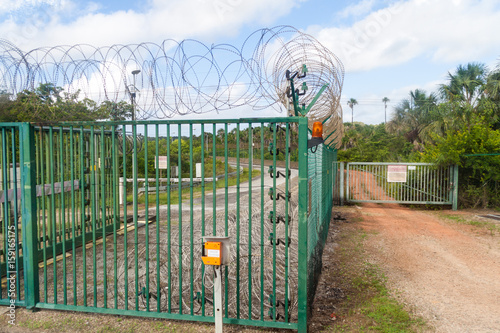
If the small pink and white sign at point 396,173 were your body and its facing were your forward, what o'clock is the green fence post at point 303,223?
The green fence post is roughly at 12 o'clock from the small pink and white sign.

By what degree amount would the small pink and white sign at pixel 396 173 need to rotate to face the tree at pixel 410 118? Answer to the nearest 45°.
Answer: approximately 180°

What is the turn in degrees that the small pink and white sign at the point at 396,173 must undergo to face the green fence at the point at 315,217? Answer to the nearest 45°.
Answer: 0° — it already faces it

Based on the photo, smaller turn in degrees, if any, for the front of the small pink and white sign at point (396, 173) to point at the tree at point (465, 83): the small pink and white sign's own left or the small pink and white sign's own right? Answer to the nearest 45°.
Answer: approximately 180°

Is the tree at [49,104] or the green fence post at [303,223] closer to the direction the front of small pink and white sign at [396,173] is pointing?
the green fence post

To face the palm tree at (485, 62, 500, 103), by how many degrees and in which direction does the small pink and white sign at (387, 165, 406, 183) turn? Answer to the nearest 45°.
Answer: approximately 135° to its left

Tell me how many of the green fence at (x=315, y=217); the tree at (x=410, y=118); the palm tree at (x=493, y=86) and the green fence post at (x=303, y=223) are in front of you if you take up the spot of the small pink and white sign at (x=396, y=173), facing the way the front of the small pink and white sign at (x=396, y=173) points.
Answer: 2

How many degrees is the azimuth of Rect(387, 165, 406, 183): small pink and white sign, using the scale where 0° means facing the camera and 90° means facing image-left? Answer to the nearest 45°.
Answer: approximately 0°

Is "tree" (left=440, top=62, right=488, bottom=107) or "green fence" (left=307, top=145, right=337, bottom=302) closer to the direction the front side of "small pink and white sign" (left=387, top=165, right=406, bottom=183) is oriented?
the green fence
